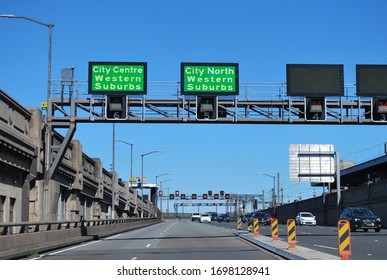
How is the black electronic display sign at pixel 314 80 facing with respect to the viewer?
toward the camera

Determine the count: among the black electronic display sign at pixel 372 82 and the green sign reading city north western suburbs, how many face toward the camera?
2

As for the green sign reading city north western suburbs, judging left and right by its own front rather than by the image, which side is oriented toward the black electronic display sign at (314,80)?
left

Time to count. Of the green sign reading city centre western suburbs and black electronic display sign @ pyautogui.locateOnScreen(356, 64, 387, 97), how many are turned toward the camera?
2

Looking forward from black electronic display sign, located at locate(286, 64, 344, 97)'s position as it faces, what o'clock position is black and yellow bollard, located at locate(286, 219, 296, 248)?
The black and yellow bollard is roughly at 12 o'clock from the black electronic display sign.

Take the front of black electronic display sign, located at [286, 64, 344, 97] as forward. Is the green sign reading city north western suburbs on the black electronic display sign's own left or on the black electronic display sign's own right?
on the black electronic display sign's own right

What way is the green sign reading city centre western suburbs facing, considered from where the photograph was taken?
facing the viewer

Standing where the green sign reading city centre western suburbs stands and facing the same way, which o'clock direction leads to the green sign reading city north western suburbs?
The green sign reading city north western suburbs is roughly at 9 o'clock from the green sign reading city centre western suburbs.

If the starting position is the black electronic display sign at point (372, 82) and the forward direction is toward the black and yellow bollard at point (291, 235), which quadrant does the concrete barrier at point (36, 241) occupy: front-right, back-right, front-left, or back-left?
front-right

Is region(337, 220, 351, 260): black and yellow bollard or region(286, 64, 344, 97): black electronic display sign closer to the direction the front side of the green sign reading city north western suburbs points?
the black and yellow bollard

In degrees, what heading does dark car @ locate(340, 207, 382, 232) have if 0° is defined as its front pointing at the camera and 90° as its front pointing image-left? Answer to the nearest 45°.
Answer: approximately 315°

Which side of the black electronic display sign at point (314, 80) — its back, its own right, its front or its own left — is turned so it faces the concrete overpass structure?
right

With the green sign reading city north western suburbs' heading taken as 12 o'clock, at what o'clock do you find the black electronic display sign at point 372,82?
The black electronic display sign is roughly at 9 o'clock from the green sign reading city north western suburbs.

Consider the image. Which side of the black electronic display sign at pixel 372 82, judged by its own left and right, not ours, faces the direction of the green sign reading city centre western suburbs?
right

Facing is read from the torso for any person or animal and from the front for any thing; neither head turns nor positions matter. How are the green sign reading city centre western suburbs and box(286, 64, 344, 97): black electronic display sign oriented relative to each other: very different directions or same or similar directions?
same or similar directions

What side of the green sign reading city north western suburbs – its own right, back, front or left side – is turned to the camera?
front

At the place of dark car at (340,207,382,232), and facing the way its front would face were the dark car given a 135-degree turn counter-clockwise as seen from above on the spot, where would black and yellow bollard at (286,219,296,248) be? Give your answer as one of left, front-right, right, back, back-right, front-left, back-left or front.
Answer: back
